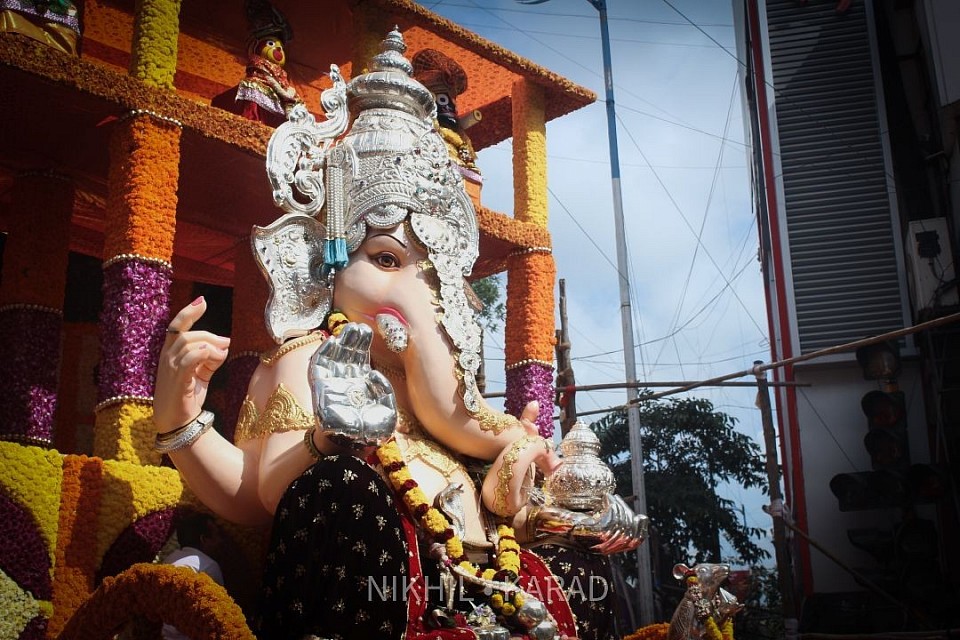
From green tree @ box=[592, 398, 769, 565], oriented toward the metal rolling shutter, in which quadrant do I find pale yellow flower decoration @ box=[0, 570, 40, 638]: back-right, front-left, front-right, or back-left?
front-right

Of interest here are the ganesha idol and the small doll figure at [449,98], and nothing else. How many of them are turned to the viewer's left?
0

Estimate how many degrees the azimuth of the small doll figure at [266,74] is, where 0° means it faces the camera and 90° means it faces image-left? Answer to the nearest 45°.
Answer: approximately 315°

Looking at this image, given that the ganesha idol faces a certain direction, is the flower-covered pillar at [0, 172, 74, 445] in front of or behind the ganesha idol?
behind

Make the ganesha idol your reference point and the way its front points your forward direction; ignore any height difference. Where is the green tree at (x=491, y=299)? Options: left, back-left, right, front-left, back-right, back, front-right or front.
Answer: back-left

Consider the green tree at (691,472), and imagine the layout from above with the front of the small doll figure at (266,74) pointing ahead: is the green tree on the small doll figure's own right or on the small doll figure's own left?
on the small doll figure's own left

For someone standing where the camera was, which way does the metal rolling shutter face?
facing the viewer and to the left of the viewer
